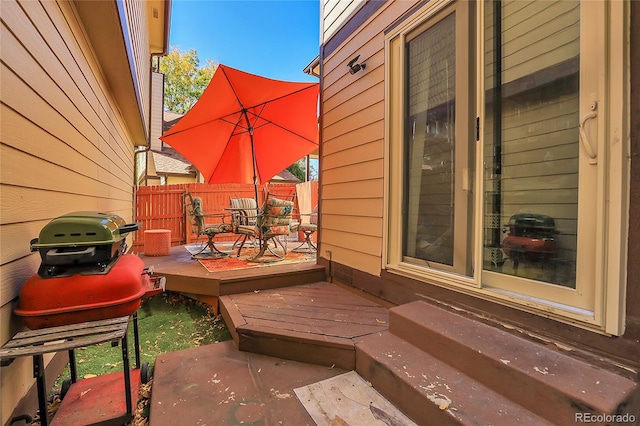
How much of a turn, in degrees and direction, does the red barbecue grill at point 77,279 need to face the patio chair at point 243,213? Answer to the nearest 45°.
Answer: approximately 45° to its left

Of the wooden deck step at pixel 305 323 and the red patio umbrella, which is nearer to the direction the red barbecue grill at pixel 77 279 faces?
the wooden deck step

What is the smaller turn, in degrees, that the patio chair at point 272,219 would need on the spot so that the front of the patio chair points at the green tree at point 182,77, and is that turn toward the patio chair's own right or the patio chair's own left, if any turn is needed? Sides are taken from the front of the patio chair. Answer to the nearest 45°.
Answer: approximately 45° to the patio chair's own right

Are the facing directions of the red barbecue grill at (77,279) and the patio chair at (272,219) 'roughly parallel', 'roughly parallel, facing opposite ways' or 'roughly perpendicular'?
roughly perpendicular

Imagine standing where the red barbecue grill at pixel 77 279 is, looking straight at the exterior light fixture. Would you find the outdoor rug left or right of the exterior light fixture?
left

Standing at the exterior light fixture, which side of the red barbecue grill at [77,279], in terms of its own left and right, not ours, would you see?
front

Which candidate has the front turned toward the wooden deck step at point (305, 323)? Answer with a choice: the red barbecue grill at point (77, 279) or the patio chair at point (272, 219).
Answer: the red barbecue grill

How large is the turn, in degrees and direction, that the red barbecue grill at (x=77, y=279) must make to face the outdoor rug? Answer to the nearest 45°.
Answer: approximately 45° to its left

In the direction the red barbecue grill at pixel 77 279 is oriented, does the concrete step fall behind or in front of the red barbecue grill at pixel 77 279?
in front

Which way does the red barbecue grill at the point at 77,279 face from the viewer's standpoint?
to the viewer's right

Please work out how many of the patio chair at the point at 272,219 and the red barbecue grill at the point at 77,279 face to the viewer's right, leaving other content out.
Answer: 1
